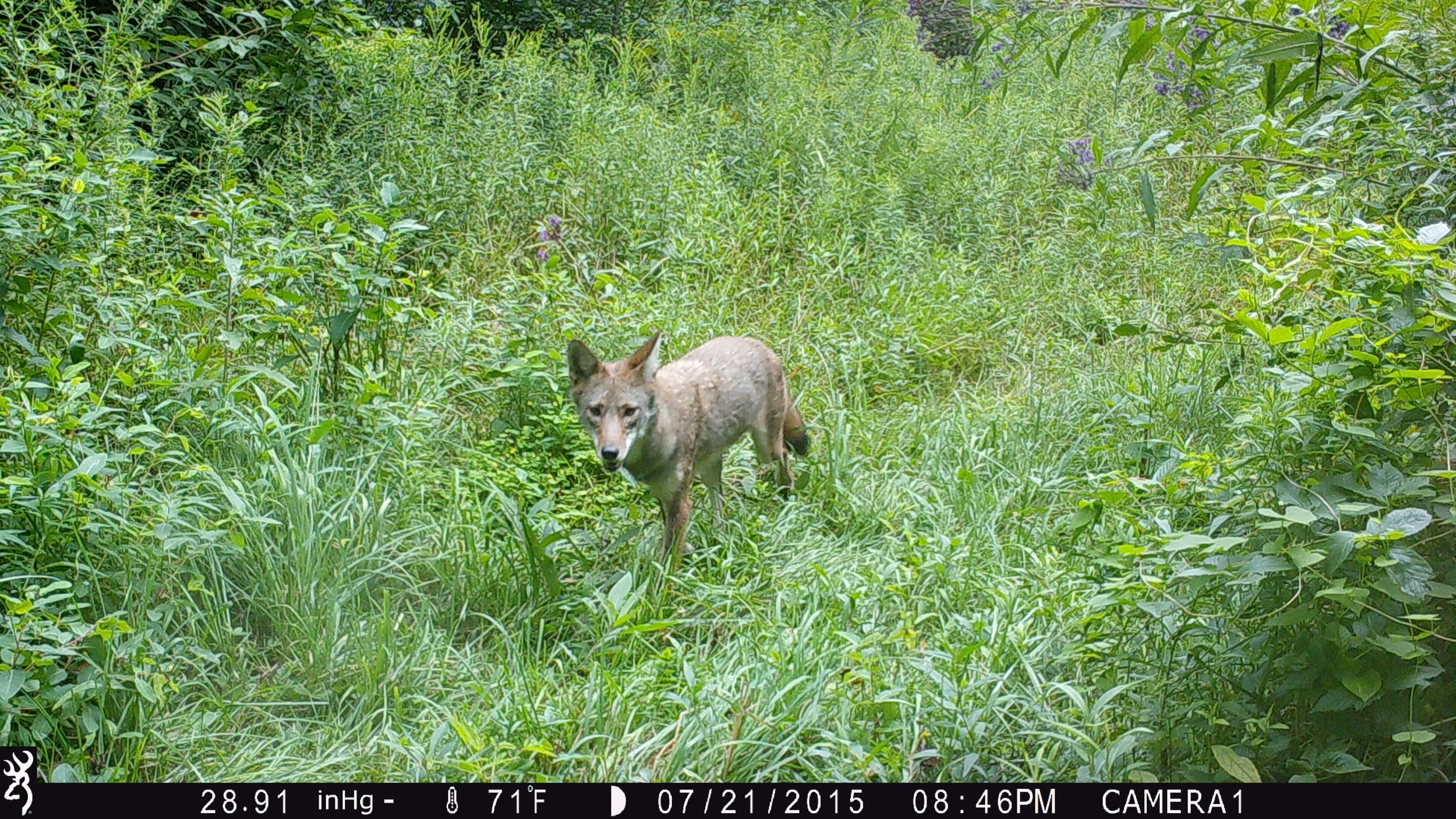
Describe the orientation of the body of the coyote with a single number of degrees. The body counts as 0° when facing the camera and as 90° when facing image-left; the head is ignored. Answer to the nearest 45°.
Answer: approximately 45°

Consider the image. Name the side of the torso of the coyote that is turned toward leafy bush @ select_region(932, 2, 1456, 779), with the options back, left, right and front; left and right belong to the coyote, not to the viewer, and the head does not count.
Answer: left
